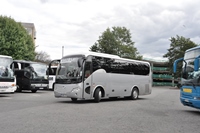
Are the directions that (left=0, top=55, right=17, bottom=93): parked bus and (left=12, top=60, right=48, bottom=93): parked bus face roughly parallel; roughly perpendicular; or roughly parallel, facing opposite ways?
roughly parallel

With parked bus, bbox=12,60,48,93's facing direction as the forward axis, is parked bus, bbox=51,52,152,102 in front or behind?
in front

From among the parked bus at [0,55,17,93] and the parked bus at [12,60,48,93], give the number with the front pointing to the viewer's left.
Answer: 0

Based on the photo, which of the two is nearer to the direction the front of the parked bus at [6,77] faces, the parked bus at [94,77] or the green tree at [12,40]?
the parked bus

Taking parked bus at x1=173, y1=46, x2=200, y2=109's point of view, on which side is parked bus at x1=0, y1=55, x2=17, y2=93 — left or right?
on its right

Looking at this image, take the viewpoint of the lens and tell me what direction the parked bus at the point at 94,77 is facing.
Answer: facing the viewer and to the left of the viewer

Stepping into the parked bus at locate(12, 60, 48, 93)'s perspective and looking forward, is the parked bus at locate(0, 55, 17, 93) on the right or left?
on its right

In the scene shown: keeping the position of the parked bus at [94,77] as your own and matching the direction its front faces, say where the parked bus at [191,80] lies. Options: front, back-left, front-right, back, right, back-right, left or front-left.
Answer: left

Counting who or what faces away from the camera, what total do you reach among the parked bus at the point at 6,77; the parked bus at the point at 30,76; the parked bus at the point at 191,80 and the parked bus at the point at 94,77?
0

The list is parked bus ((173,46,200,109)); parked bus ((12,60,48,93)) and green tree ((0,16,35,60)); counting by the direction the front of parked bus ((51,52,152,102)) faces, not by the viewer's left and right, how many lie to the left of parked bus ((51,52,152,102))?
1

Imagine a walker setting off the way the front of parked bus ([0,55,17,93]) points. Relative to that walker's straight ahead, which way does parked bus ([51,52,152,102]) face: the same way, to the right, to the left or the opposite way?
to the right

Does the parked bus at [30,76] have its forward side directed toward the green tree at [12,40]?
no

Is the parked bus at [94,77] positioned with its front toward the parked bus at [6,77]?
no
